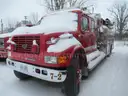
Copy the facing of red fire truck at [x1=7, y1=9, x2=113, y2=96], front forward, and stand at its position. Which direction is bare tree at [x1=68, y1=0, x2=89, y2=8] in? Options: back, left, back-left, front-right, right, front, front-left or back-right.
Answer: back-right

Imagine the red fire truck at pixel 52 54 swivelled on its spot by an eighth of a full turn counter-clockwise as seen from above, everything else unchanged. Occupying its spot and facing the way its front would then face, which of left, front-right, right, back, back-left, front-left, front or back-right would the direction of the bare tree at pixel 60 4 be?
back

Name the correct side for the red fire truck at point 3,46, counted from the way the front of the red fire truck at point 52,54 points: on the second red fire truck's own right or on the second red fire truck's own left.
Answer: on the second red fire truck's own right

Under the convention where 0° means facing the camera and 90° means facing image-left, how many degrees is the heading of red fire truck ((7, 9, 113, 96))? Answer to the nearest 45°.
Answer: approximately 45°
